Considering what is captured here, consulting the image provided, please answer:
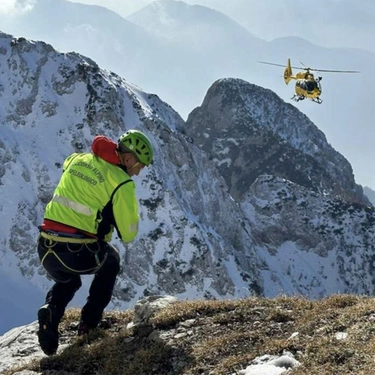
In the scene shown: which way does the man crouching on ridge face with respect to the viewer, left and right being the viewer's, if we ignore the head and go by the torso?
facing away from the viewer and to the right of the viewer
